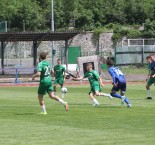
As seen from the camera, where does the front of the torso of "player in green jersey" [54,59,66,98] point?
toward the camera
